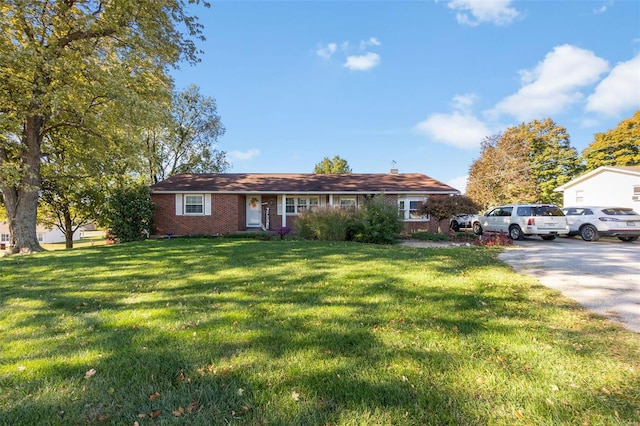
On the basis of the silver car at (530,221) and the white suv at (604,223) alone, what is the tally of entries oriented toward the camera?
0

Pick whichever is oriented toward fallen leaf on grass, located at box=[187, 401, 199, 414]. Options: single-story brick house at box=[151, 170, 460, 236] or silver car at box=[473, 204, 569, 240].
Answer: the single-story brick house

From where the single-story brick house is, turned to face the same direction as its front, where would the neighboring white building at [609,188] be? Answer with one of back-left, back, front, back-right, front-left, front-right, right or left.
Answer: left

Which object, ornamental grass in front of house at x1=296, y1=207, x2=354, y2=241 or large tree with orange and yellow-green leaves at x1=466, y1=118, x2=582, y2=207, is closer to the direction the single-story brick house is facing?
the ornamental grass in front of house

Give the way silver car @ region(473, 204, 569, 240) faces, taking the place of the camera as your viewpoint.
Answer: facing away from the viewer and to the left of the viewer

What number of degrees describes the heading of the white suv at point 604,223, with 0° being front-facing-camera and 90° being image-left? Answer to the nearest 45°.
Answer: approximately 135°

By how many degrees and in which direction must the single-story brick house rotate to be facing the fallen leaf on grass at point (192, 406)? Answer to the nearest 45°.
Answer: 0° — it already faces it

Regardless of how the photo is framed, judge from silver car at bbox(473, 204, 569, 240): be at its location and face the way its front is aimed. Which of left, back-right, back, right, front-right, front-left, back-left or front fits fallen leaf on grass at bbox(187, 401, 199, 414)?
back-left

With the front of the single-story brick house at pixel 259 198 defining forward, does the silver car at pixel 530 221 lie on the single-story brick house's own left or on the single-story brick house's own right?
on the single-story brick house's own left

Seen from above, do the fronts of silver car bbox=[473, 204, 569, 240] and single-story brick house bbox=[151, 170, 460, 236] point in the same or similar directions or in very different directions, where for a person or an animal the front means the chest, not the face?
very different directions

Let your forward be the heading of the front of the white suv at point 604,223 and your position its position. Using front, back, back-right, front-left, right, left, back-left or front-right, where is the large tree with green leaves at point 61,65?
left

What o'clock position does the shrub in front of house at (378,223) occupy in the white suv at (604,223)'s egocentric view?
The shrub in front of house is roughly at 9 o'clock from the white suv.

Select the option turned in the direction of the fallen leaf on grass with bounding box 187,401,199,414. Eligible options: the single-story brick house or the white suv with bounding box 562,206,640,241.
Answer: the single-story brick house

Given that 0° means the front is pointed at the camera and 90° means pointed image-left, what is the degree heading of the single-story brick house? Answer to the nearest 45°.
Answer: approximately 0°
